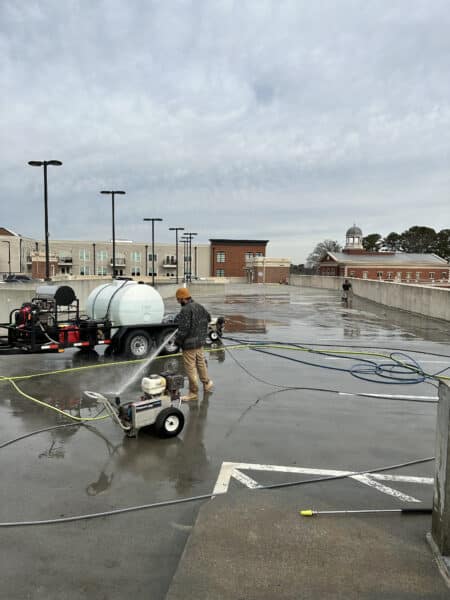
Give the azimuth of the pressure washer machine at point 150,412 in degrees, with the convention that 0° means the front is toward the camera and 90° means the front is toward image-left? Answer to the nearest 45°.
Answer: approximately 270°

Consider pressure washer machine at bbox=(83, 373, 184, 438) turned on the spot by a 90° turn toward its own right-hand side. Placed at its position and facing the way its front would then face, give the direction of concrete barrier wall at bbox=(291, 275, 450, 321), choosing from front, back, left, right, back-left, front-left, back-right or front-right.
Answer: back-left

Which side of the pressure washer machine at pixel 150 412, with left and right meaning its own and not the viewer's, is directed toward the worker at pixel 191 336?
left

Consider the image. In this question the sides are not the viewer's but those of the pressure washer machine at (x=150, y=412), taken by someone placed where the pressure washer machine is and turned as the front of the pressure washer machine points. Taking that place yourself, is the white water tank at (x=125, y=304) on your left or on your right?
on your left
